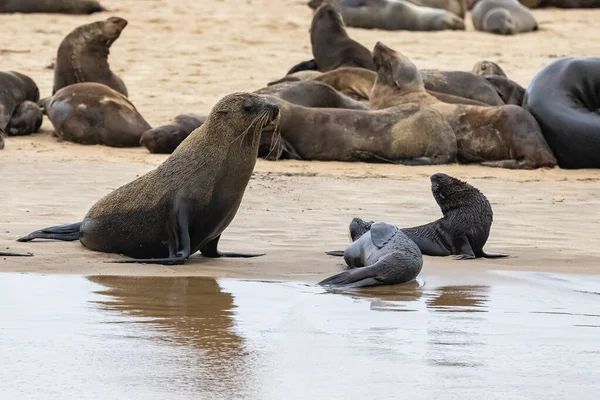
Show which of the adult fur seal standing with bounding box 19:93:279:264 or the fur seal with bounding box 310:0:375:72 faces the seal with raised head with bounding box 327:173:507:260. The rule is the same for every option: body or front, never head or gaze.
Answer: the adult fur seal standing

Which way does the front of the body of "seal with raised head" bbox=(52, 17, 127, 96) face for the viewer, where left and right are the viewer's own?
facing to the right of the viewer

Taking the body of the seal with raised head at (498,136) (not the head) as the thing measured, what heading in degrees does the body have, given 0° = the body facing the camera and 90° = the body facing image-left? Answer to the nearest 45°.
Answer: approximately 90°

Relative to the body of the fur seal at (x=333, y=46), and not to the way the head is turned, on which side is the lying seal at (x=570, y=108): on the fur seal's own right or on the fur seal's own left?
on the fur seal's own left

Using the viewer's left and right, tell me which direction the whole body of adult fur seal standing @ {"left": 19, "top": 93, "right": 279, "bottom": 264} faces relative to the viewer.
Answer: facing to the right of the viewer

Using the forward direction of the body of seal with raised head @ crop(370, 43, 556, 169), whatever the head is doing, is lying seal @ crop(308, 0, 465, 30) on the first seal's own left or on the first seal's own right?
on the first seal's own right
